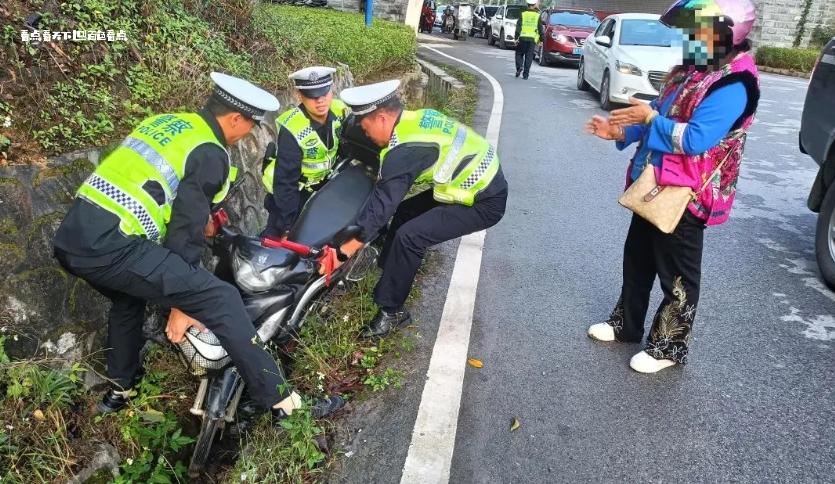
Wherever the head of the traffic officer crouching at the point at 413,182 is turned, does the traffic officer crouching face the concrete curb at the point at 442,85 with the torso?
no

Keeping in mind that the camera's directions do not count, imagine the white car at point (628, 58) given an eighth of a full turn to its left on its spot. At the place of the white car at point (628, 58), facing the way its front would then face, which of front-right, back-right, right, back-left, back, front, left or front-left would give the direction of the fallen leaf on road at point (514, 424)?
right

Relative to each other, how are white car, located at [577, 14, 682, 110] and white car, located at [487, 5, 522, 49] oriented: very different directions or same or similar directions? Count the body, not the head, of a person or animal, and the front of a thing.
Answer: same or similar directions

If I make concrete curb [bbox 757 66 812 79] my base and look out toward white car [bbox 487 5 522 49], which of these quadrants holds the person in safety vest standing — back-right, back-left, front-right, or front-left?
front-left

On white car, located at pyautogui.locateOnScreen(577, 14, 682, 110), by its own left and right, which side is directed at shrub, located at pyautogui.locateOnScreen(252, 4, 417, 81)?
right

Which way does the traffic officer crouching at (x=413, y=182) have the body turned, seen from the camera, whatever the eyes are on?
to the viewer's left

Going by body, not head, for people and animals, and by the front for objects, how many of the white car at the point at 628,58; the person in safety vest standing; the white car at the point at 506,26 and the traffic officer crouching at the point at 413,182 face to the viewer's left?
1

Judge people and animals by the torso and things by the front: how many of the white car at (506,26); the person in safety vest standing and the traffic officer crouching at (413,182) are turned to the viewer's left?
1

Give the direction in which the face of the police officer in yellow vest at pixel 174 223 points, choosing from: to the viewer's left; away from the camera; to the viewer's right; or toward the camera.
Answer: to the viewer's right

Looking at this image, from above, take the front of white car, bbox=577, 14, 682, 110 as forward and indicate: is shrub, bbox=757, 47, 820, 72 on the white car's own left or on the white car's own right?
on the white car's own left

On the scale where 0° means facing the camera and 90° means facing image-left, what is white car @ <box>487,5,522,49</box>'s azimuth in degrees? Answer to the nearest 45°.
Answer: approximately 315°

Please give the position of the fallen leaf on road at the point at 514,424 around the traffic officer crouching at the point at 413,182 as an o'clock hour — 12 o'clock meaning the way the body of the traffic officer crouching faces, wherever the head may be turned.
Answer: The fallen leaf on road is roughly at 8 o'clock from the traffic officer crouching.
